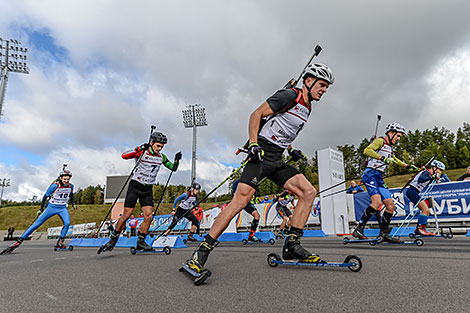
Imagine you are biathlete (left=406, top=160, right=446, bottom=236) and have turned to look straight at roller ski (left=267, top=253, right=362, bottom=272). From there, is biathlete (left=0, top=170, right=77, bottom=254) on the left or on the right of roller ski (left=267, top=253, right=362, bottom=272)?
right

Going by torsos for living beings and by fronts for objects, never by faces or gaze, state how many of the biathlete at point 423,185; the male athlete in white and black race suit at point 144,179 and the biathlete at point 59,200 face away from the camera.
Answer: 0

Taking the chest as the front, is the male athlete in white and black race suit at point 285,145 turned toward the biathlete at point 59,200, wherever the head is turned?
no

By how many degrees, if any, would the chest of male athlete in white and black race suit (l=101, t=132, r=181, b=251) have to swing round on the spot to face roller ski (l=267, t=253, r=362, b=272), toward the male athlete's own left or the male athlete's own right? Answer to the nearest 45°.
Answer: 0° — they already face it

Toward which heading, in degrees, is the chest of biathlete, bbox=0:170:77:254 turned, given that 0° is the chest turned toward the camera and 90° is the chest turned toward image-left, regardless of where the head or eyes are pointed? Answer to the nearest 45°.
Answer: approximately 315°

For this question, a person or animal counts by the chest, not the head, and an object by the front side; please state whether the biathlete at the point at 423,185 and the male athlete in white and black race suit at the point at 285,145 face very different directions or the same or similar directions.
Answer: same or similar directions

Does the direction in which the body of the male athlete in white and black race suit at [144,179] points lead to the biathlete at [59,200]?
no

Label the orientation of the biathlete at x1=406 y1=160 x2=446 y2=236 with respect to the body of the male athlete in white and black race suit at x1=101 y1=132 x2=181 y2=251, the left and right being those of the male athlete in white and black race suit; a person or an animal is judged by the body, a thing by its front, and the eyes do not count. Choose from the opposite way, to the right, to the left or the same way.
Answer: the same way

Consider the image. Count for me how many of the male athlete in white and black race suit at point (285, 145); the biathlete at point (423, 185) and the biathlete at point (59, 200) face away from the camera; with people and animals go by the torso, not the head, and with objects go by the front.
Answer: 0

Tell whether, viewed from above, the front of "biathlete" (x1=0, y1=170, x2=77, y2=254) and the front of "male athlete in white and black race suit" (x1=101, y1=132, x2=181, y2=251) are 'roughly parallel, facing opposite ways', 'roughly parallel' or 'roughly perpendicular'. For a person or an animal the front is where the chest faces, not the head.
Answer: roughly parallel

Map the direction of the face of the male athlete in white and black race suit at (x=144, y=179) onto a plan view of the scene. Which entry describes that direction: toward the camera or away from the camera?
toward the camera

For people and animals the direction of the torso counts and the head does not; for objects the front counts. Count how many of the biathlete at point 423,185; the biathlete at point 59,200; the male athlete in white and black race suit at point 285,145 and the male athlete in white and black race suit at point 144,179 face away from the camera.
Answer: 0

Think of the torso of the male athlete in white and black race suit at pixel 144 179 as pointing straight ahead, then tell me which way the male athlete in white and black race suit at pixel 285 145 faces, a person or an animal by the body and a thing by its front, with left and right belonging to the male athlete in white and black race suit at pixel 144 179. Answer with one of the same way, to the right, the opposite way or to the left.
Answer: the same way
